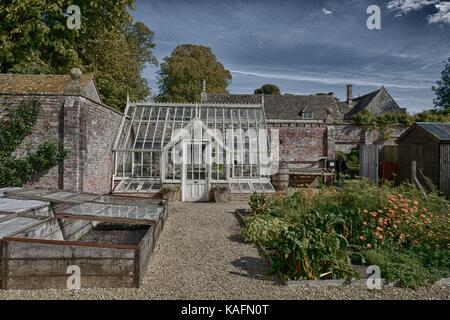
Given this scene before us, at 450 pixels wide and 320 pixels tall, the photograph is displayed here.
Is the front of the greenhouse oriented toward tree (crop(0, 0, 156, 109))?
no

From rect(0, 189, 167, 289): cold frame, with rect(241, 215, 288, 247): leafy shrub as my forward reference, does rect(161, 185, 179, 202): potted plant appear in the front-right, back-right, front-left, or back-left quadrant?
front-left

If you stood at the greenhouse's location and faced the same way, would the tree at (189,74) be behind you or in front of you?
behind

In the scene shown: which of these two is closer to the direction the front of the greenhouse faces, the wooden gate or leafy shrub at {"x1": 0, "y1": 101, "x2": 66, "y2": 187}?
the leafy shrub

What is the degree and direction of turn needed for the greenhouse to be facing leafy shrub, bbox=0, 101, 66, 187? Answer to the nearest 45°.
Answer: approximately 45° to its right

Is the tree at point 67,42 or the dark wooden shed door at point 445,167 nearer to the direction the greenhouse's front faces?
the dark wooden shed door

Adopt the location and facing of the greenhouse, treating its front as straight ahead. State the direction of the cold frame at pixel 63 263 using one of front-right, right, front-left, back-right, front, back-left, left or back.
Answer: front

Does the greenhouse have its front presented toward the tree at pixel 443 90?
no

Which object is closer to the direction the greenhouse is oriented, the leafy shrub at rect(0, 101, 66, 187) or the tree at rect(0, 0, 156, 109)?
the leafy shrub

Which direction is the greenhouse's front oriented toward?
toward the camera

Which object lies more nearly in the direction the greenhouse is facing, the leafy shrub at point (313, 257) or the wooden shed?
the leafy shrub

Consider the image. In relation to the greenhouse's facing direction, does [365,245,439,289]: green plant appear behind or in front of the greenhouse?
in front

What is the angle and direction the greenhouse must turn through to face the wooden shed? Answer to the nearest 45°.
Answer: approximately 90° to its left

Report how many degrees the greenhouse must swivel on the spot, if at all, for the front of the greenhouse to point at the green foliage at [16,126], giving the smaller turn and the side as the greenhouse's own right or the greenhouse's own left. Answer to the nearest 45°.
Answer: approximately 45° to the greenhouse's own right

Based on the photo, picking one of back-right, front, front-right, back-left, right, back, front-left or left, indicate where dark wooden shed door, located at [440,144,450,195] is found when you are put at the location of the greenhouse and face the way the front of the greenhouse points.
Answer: left

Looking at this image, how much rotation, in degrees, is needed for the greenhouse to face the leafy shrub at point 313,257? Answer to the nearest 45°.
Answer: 0° — it already faces it
